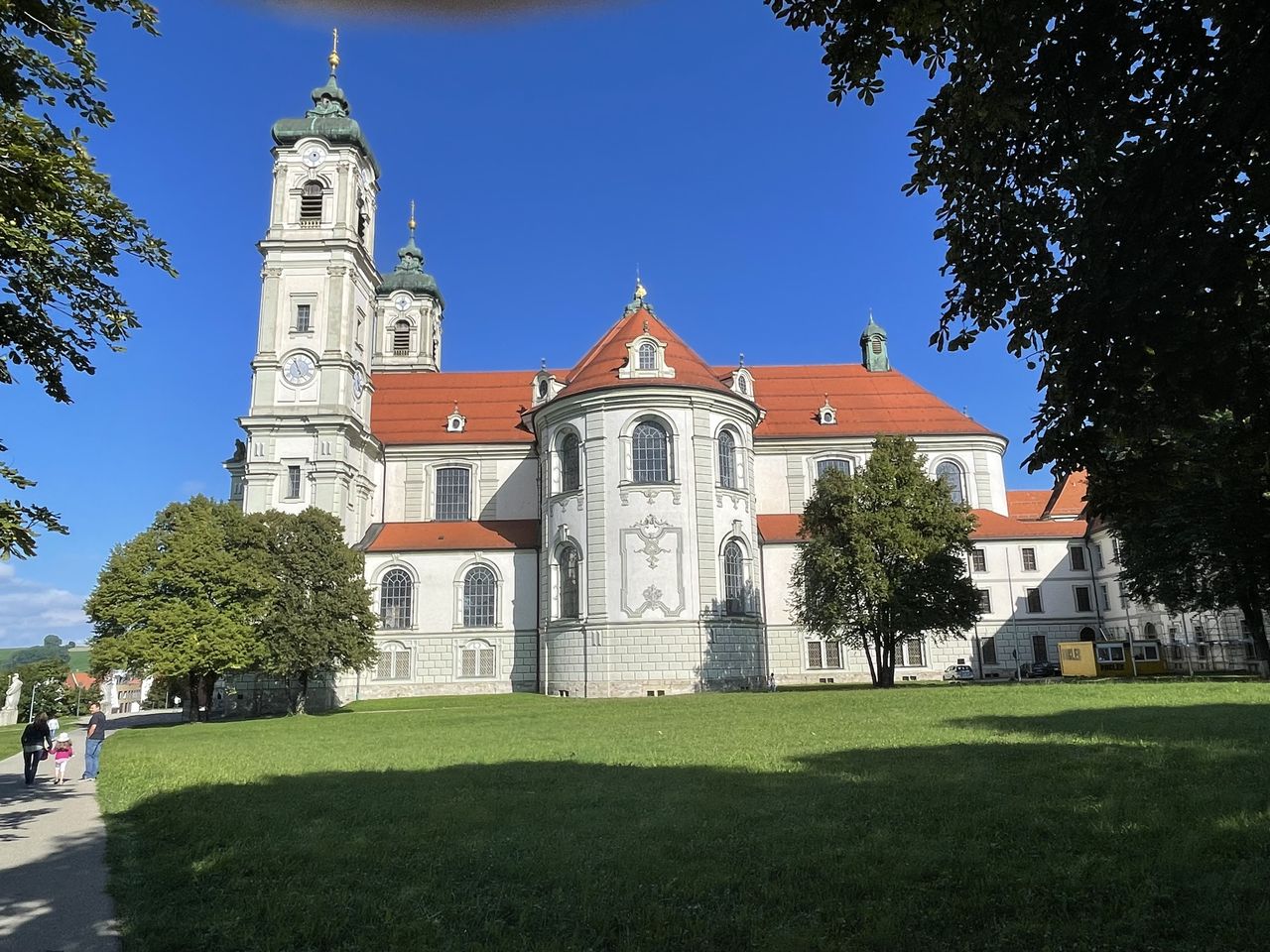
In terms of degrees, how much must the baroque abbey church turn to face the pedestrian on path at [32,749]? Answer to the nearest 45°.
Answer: approximately 90° to its left

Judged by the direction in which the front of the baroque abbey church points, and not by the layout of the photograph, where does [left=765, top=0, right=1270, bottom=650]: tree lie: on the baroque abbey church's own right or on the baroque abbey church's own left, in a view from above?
on the baroque abbey church's own left

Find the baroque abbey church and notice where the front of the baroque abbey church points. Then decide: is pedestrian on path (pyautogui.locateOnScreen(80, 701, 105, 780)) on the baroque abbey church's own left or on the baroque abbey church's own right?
on the baroque abbey church's own left

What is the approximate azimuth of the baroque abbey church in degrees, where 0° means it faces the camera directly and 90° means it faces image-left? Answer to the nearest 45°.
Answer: approximately 90°

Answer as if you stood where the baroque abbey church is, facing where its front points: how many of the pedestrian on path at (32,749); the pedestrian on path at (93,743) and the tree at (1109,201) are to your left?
3

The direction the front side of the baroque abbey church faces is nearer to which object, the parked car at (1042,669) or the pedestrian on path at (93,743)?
the pedestrian on path

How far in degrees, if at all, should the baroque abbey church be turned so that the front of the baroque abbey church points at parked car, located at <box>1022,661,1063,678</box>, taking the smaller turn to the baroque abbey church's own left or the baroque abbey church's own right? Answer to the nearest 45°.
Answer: approximately 180°

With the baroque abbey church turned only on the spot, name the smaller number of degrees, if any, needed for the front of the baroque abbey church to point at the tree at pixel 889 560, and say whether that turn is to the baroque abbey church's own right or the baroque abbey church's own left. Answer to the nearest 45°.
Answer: approximately 135° to the baroque abbey church's own left
